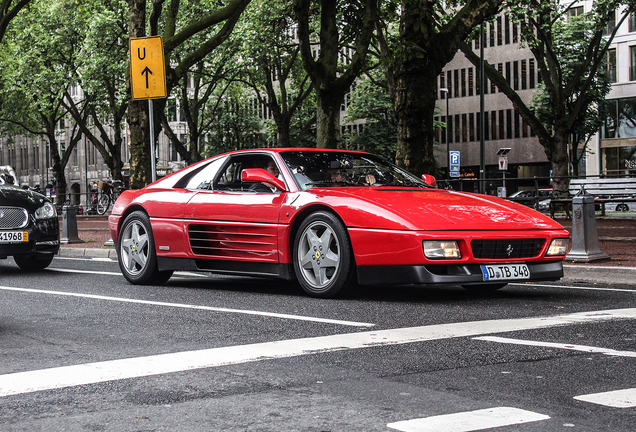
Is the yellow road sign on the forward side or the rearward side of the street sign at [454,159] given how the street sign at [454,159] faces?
on the forward side

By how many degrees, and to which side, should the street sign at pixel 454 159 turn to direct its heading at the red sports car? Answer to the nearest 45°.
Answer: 0° — it already faces it

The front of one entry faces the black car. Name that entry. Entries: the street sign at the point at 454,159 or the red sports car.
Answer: the street sign

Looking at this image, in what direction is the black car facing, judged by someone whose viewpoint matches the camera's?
facing the viewer and to the right of the viewer

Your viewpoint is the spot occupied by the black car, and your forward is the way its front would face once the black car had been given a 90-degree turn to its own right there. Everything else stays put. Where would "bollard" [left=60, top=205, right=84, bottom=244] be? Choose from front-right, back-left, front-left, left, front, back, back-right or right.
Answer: back-right

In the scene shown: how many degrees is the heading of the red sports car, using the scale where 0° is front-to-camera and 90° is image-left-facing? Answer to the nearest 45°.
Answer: approximately 315°

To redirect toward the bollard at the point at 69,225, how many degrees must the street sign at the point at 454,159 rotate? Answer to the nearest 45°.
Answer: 0° — it already faces it

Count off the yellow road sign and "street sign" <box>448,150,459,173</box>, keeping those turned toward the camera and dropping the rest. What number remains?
2

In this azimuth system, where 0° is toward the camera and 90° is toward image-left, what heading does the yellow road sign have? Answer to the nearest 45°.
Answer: approximately 0°
